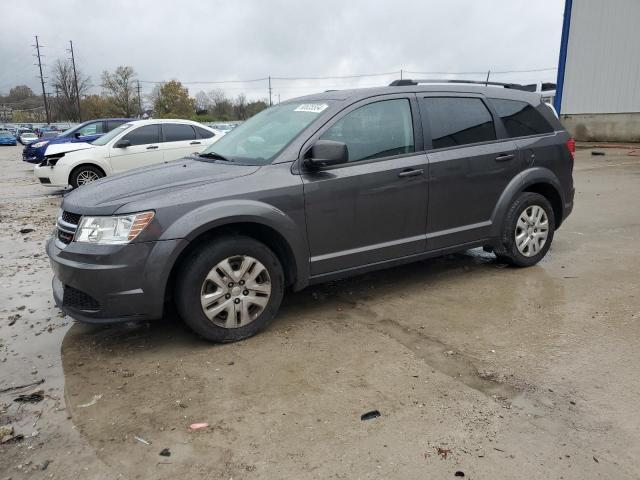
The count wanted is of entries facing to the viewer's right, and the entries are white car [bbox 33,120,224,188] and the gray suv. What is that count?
0

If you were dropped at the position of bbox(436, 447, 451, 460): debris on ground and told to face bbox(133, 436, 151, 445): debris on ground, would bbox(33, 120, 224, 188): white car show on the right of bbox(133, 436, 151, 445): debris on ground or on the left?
right

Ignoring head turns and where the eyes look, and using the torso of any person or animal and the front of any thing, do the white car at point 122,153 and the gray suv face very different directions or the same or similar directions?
same or similar directions

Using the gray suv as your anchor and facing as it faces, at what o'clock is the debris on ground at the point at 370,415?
The debris on ground is roughly at 10 o'clock from the gray suv.

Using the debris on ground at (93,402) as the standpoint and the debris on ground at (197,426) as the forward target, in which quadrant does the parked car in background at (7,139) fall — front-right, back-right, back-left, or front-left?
back-left

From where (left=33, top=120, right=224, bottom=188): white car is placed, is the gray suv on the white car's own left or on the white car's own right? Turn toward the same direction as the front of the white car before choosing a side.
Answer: on the white car's own left

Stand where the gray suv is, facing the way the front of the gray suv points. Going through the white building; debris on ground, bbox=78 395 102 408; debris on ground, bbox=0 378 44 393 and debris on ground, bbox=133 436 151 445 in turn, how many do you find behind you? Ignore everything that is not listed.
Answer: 1

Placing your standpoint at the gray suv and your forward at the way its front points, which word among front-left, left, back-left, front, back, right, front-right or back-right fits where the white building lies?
back

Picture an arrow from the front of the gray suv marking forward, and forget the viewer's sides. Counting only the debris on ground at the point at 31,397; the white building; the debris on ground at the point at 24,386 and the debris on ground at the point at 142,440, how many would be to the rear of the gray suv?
1

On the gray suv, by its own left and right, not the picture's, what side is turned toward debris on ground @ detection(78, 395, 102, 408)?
front

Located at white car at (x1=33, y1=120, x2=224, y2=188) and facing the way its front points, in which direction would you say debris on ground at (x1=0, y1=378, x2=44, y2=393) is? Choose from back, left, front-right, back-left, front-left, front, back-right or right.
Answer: front-left

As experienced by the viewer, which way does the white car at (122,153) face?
facing the viewer and to the left of the viewer

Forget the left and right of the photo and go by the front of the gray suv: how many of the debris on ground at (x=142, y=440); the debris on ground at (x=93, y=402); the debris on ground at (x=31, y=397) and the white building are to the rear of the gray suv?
1
